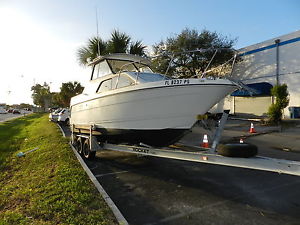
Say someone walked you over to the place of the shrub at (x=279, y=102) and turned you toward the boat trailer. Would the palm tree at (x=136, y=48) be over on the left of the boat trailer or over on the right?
right

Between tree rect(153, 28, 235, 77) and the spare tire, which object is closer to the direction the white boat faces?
the spare tire

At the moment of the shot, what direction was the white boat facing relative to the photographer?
facing the viewer and to the right of the viewer

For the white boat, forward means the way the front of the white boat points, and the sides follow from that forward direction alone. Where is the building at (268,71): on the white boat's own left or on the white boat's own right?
on the white boat's own left

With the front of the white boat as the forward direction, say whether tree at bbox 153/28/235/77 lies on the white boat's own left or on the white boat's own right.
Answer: on the white boat's own left

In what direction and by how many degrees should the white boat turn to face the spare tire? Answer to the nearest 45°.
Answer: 0° — it already faces it

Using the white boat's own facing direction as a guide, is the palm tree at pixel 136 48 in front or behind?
behind

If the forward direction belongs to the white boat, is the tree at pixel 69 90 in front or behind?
behind
